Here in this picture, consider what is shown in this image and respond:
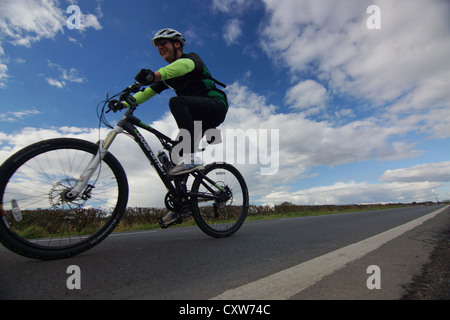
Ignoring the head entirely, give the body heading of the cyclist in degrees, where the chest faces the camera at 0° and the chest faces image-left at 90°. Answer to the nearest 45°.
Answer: approximately 45°
